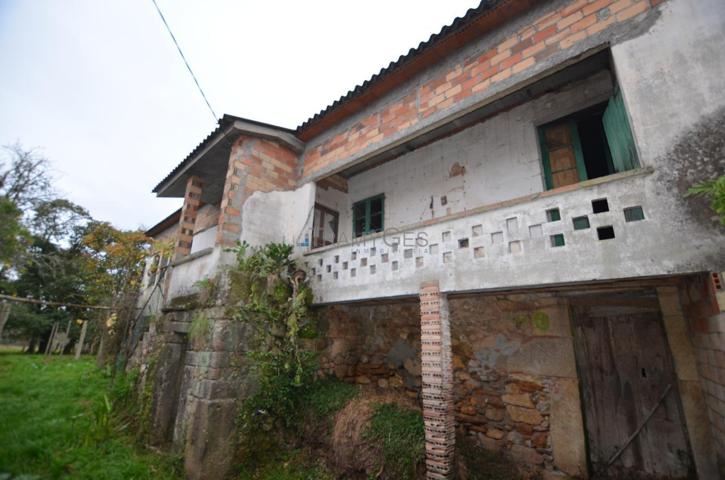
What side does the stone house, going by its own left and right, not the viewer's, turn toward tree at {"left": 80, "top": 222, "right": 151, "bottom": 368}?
right

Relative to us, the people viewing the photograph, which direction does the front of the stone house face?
facing the viewer and to the left of the viewer
